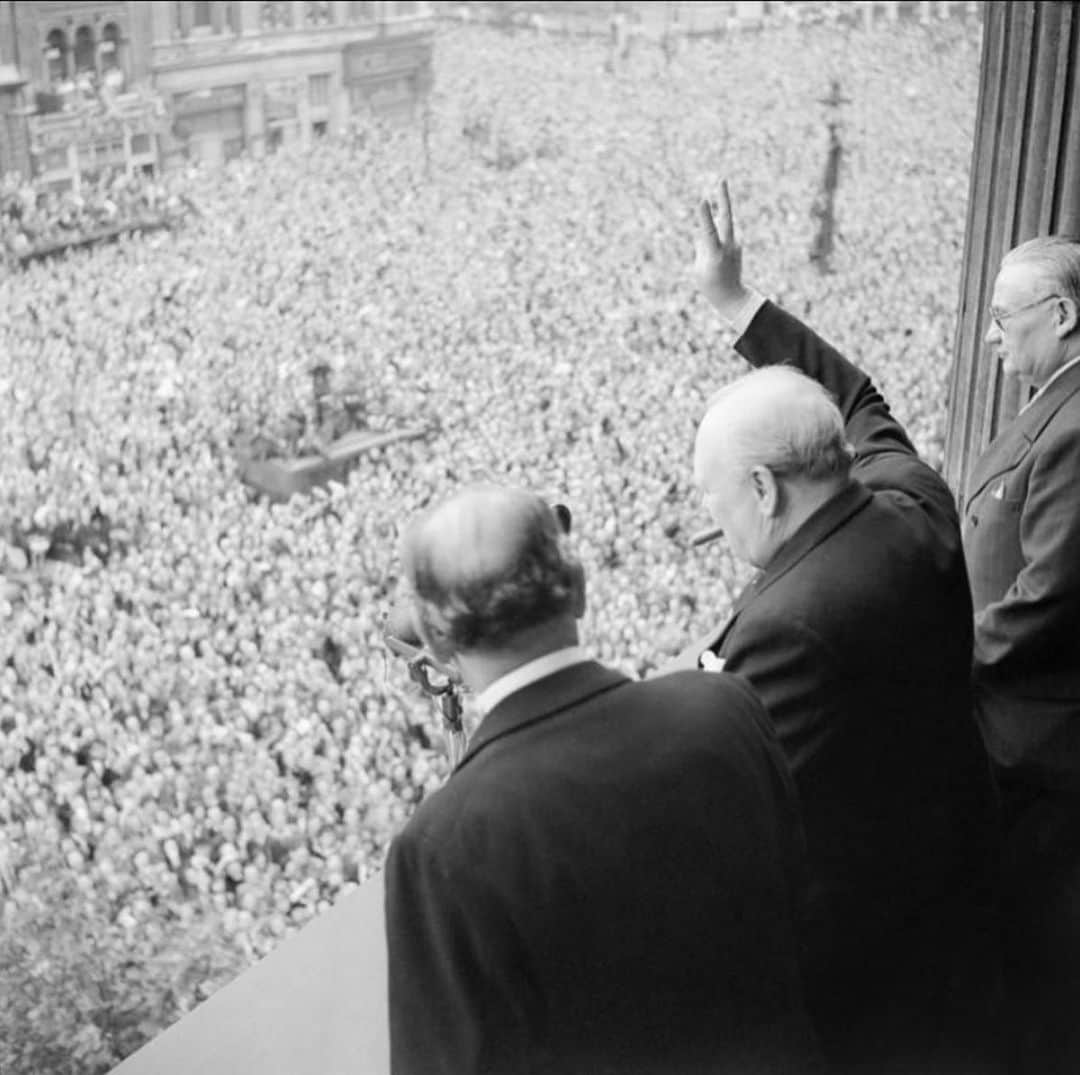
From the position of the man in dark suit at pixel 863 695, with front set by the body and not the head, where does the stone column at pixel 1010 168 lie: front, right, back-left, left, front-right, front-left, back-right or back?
front-right

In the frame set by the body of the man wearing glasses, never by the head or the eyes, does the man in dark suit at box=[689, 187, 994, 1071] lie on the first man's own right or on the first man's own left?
on the first man's own left

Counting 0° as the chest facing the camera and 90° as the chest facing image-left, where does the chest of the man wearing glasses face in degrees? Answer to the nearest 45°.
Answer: approximately 90°

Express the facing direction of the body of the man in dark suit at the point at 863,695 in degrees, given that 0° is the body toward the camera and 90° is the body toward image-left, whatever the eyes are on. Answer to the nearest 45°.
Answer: approximately 135°

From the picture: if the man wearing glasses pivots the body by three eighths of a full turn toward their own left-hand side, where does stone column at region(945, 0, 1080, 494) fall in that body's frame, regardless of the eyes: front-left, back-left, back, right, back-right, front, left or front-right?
back-left

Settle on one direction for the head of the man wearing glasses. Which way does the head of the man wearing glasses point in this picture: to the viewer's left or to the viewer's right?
to the viewer's left

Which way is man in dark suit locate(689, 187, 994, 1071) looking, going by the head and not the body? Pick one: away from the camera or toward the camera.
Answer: away from the camera
